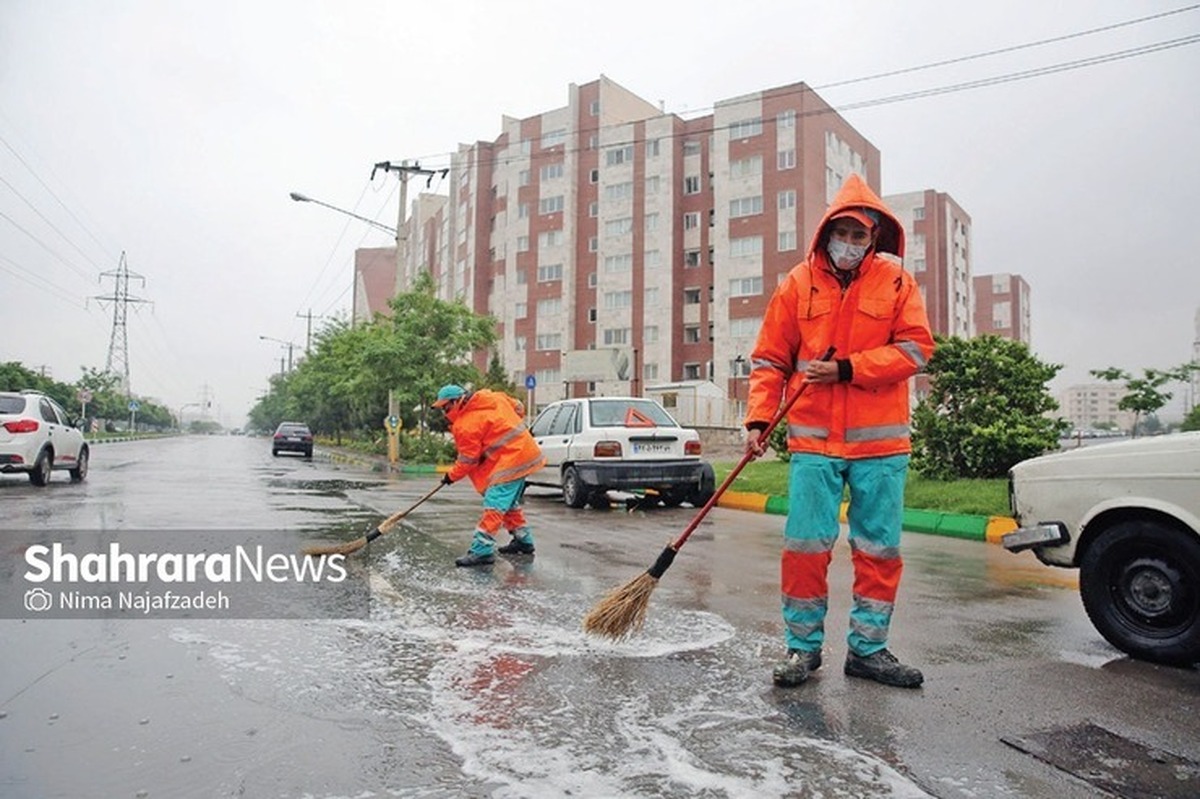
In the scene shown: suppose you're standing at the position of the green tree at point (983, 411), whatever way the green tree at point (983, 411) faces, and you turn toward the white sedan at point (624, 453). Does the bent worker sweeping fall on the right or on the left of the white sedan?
left

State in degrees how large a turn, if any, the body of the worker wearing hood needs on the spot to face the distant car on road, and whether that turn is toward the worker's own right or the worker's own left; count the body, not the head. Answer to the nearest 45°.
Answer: approximately 135° to the worker's own right

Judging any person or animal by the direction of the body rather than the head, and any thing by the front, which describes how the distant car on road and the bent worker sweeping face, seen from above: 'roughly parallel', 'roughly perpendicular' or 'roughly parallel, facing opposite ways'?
roughly perpendicular

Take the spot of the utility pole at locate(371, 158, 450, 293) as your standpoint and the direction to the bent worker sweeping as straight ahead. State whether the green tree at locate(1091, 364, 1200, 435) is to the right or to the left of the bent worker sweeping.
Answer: left

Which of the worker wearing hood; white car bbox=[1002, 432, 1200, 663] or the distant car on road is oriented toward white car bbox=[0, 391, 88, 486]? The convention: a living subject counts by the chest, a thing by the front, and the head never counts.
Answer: white car bbox=[1002, 432, 1200, 663]

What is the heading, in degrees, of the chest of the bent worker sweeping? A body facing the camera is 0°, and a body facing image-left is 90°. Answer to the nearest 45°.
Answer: approximately 90°

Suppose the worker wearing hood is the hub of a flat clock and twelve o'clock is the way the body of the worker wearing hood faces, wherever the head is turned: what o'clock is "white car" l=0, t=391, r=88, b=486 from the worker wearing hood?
The white car is roughly at 4 o'clock from the worker wearing hood.

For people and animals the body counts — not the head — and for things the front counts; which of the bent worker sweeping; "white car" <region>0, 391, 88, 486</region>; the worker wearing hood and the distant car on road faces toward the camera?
the worker wearing hood

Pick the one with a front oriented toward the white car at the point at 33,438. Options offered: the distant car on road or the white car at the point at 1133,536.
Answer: the white car at the point at 1133,536
